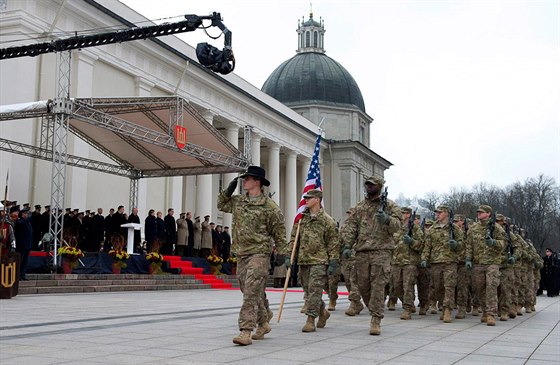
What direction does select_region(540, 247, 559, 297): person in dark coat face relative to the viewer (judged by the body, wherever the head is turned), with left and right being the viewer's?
facing the viewer and to the left of the viewer

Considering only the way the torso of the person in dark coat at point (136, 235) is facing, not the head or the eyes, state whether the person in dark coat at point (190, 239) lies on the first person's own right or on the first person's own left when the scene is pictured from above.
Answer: on the first person's own left

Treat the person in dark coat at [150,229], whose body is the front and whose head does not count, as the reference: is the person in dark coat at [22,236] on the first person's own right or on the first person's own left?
on the first person's own right

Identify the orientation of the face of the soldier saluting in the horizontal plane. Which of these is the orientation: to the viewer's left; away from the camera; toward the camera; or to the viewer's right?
to the viewer's left

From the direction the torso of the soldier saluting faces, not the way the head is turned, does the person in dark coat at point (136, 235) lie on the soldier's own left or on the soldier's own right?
on the soldier's own right

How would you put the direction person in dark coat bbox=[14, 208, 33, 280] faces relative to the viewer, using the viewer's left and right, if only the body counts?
facing the viewer and to the right of the viewer

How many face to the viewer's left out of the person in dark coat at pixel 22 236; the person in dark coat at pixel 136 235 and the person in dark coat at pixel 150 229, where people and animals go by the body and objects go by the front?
0

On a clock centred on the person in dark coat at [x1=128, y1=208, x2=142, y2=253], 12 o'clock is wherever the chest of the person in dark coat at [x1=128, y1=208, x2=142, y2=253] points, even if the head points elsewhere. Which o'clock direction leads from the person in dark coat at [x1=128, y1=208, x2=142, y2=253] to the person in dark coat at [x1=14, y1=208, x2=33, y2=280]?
the person in dark coat at [x1=14, y1=208, x2=33, y2=280] is roughly at 2 o'clock from the person in dark coat at [x1=128, y1=208, x2=142, y2=253].

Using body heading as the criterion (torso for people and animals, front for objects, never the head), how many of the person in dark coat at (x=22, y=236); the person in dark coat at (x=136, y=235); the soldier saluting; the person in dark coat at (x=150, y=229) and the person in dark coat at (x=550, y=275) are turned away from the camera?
0

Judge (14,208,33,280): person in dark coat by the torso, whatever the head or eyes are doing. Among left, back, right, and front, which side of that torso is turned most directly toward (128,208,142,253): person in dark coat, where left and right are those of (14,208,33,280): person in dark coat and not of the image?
left

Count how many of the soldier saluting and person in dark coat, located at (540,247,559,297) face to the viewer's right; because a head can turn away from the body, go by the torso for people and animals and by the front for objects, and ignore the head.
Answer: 0

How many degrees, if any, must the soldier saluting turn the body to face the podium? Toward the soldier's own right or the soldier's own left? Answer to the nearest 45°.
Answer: approximately 135° to the soldier's own right
